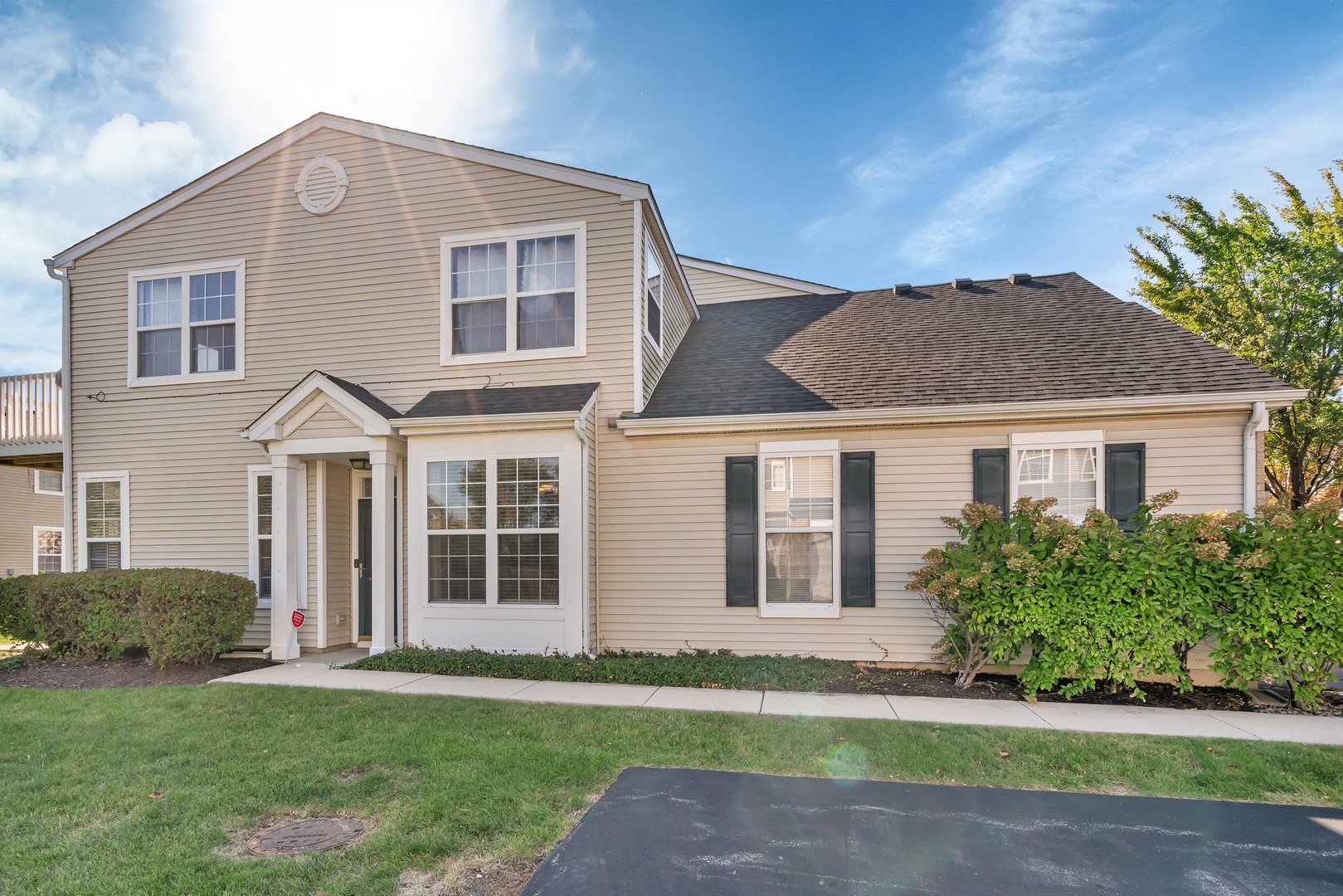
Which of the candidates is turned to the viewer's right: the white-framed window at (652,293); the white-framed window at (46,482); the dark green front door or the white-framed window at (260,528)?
the white-framed window at (652,293)

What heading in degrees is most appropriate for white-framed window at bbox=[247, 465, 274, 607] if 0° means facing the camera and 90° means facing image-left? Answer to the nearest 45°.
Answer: approximately 0°

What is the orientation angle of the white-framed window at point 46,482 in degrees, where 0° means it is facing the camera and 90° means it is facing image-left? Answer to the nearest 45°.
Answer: approximately 0°

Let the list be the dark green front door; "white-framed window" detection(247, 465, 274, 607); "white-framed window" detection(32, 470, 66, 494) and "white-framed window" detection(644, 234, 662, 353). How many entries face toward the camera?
3

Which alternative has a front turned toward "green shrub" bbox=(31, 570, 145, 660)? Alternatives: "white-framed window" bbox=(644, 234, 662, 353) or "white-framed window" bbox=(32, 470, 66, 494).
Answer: "white-framed window" bbox=(32, 470, 66, 494)

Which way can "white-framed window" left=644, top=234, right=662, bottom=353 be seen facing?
to the viewer's right

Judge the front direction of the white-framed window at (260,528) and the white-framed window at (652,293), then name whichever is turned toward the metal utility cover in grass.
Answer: the white-framed window at (260,528)
